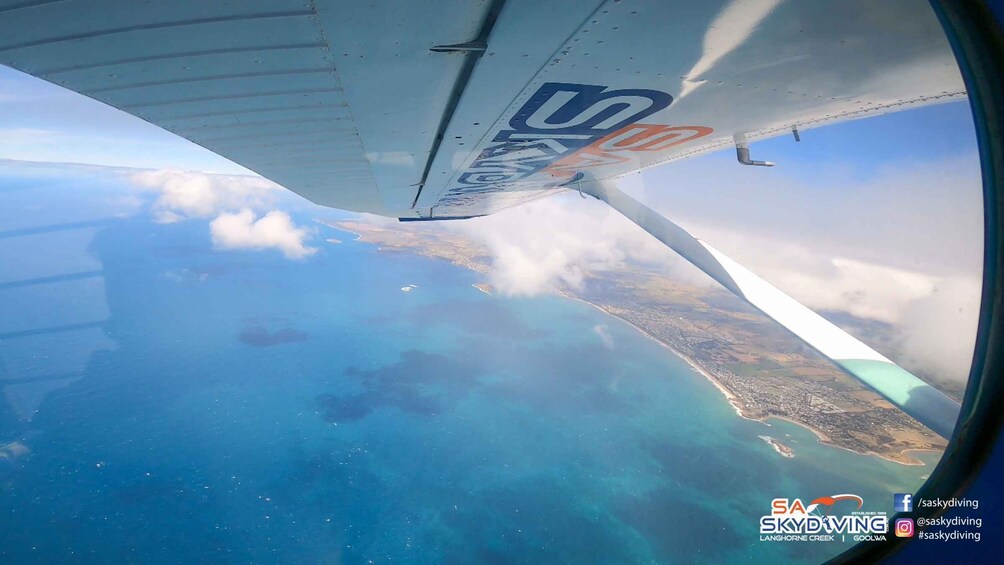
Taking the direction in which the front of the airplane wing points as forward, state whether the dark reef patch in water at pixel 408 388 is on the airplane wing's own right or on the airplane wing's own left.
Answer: on the airplane wing's own left

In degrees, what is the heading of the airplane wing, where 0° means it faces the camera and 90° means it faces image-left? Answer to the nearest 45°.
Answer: approximately 270°
